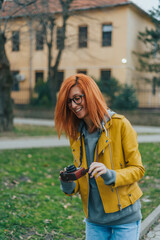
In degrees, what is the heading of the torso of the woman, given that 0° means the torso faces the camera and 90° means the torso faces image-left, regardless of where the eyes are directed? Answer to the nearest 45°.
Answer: approximately 45°

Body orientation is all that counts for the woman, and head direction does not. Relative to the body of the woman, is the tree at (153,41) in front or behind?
behind

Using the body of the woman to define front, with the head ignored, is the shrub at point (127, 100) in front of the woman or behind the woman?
behind

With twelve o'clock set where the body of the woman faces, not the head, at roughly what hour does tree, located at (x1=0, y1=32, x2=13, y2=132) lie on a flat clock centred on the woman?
The tree is roughly at 4 o'clock from the woman.

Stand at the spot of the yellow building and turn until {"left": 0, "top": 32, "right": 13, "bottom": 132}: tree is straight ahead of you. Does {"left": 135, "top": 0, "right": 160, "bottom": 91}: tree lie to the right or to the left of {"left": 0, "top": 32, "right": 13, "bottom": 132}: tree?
left

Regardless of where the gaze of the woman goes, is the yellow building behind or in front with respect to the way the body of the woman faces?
behind
